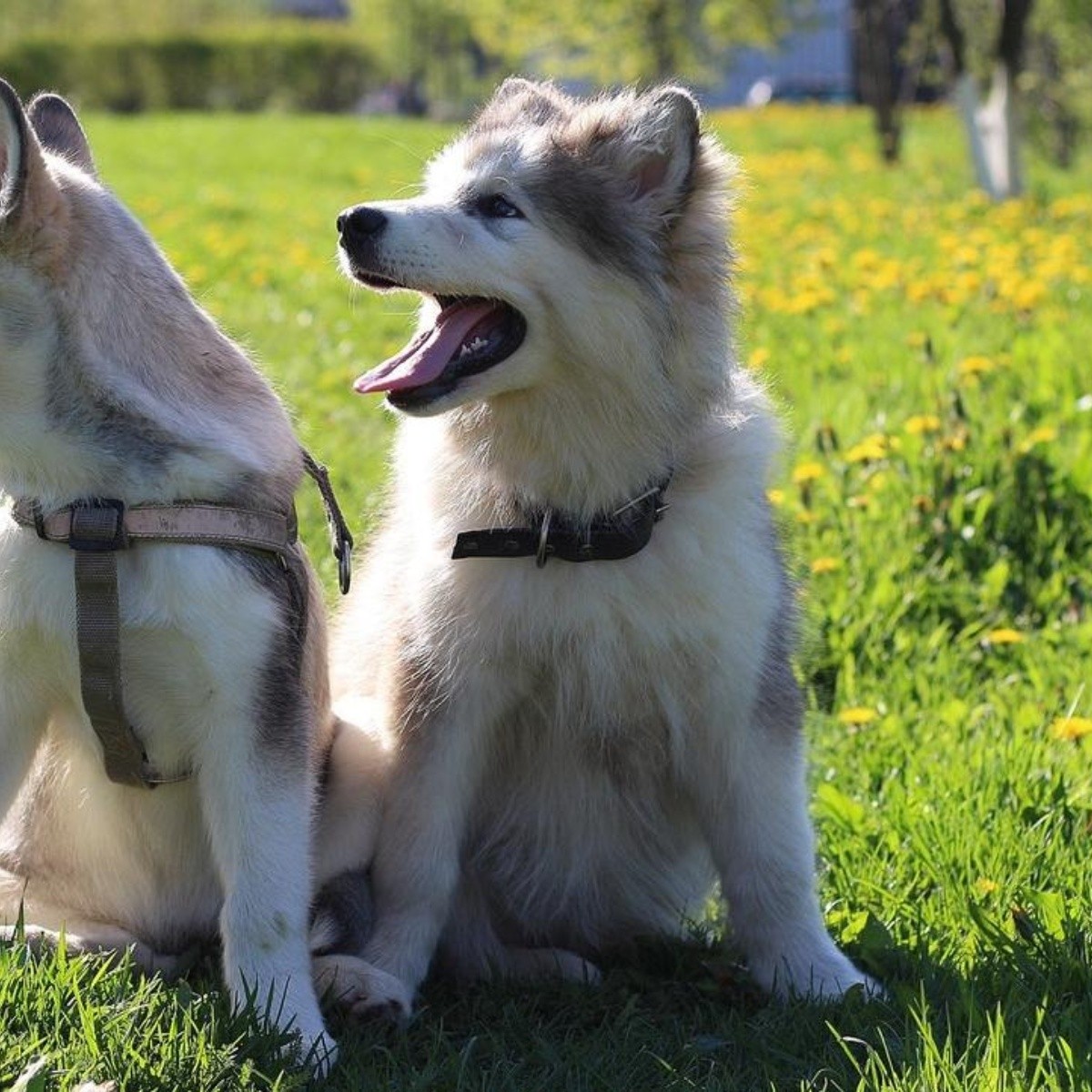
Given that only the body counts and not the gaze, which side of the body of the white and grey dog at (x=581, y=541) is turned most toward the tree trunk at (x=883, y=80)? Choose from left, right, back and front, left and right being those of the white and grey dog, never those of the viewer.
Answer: back

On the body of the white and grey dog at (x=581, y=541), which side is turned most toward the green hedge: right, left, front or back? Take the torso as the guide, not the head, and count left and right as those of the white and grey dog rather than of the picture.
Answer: back

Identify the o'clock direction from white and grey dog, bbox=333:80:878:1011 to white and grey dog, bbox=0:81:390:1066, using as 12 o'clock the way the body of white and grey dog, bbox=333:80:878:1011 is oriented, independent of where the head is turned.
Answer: white and grey dog, bbox=0:81:390:1066 is roughly at 2 o'clock from white and grey dog, bbox=333:80:878:1011.

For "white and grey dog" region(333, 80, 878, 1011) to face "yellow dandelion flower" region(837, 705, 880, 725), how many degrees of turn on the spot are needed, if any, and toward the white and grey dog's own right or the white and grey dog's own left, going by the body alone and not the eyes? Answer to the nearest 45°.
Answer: approximately 135° to the white and grey dog's own left

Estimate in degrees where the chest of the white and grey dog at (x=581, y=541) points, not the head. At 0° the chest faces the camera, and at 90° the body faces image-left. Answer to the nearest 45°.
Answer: approximately 0°

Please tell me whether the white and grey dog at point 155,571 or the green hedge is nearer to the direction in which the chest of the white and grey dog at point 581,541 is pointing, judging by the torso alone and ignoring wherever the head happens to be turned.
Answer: the white and grey dog

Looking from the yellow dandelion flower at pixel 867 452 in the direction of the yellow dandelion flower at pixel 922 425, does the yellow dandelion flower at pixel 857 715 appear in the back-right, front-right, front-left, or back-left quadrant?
back-right

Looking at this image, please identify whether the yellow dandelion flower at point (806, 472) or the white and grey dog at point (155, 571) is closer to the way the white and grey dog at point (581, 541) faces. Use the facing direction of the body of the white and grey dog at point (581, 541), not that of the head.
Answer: the white and grey dog

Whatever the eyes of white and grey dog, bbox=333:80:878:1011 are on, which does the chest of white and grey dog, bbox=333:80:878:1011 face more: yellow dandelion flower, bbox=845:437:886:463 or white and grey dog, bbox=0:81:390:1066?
the white and grey dog

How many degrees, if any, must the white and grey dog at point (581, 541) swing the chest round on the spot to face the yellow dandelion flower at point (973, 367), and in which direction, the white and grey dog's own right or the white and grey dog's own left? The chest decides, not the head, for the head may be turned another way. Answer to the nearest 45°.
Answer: approximately 135° to the white and grey dog's own left

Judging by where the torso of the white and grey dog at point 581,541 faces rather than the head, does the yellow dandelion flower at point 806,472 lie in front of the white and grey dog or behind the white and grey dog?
behind

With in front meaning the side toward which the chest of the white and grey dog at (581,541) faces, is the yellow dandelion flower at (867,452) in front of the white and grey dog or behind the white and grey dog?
behind
